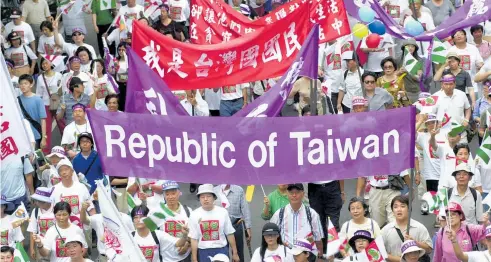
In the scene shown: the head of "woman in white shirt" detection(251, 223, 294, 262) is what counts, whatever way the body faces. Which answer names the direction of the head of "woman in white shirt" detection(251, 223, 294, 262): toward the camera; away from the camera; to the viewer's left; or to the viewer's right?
toward the camera

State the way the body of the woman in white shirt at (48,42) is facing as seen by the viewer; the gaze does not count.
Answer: toward the camera

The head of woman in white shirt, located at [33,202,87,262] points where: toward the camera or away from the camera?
toward the camera

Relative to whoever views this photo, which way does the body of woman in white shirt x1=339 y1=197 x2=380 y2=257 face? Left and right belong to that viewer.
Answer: facing the viewer

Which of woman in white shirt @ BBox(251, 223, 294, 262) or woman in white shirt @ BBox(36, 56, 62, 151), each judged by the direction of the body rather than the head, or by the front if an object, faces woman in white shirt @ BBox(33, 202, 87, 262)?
woman in white shirt @ BBox(36, 56, 62, 151)

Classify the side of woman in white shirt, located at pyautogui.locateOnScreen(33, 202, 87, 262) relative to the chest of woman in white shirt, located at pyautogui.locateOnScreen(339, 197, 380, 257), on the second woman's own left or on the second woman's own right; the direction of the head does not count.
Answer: on the second woman's own right

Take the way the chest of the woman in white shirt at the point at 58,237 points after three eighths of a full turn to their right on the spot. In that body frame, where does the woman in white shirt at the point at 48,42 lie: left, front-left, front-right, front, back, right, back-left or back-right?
front-right

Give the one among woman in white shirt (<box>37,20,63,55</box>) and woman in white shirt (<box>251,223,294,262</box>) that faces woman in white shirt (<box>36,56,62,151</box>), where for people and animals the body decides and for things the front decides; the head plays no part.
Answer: woman in white shirt (<box>37,20,63,55</box>)

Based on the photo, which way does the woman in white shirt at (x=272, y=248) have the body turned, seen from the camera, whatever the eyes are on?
toward the camera

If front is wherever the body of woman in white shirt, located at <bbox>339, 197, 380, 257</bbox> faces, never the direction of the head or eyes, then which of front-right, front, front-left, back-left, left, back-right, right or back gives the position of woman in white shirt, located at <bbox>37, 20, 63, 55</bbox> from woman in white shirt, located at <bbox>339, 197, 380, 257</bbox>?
back-right

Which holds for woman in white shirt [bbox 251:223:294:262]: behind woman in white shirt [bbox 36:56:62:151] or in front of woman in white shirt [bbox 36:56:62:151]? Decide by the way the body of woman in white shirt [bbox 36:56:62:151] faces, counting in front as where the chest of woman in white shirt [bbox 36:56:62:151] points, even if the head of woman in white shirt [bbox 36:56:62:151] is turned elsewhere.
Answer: in front

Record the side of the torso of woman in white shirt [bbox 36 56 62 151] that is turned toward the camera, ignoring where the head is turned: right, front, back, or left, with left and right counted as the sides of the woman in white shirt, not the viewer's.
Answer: front
